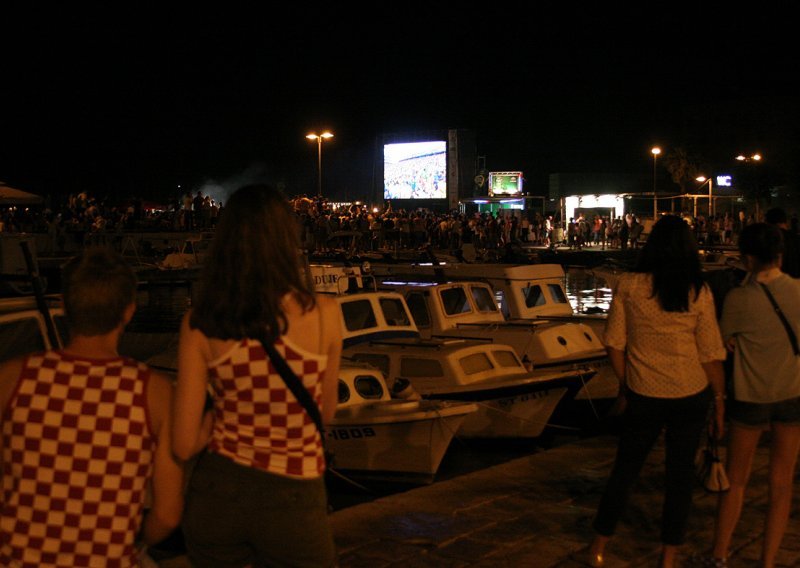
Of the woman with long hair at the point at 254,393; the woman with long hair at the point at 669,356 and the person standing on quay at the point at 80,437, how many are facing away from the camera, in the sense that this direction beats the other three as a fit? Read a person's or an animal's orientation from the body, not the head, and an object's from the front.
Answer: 3

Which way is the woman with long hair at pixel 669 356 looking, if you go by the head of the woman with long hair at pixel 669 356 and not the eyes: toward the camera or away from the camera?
away from the camera

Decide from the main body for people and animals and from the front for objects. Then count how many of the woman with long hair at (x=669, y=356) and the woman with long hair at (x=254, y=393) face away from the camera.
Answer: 2

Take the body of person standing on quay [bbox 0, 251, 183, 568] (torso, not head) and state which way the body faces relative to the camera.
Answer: away from the camera

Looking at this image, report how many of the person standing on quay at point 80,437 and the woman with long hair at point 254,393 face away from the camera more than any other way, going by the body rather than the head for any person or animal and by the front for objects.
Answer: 2

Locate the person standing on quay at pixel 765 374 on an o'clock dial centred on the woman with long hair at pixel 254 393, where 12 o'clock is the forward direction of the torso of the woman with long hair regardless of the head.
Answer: The person standing on quay is roughly at 2 o'clock from the woman with long hair.

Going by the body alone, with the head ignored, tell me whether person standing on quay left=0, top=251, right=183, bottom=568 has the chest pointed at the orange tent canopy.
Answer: yes

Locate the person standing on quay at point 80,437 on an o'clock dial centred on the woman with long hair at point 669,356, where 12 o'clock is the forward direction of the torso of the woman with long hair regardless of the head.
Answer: The person standing on quay is roughly at 7 o'clock from the woman with long hair.

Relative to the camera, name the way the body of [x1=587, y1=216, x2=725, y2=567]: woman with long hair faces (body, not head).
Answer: away from the camera

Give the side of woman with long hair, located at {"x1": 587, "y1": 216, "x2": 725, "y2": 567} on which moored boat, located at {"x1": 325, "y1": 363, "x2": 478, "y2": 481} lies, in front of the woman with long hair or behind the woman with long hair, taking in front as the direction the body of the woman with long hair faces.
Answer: in front

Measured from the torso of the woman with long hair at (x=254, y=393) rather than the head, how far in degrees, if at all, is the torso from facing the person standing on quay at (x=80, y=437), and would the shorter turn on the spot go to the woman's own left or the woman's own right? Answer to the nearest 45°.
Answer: approximately 90° to the woman's own left

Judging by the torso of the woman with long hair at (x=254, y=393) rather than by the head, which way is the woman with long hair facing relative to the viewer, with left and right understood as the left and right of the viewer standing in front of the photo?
facing away from the viewer
